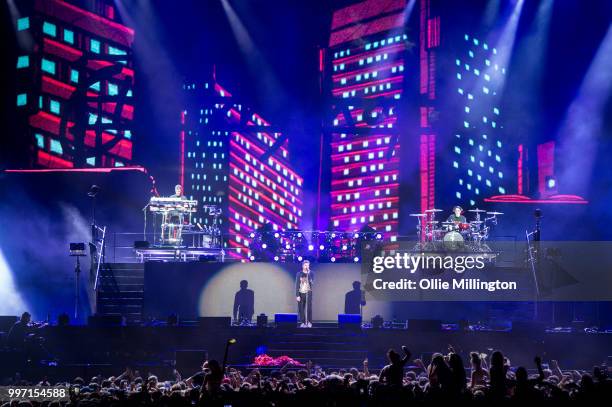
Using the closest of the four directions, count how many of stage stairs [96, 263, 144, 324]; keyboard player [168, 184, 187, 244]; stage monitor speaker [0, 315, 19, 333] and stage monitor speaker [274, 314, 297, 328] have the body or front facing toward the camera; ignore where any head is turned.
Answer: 2

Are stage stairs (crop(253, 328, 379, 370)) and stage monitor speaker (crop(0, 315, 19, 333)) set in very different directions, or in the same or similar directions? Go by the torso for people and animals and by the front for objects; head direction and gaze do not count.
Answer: very different directions

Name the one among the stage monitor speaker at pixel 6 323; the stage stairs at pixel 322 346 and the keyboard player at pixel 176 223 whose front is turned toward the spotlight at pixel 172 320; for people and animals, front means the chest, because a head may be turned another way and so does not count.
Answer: the keyboard player

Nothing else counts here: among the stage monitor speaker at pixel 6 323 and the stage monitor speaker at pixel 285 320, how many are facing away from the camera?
2

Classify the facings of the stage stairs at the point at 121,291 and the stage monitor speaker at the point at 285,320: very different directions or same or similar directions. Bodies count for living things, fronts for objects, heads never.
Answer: very different directions

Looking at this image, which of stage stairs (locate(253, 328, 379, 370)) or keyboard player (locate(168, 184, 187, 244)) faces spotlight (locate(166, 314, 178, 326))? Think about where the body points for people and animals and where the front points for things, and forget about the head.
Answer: the keyboard player

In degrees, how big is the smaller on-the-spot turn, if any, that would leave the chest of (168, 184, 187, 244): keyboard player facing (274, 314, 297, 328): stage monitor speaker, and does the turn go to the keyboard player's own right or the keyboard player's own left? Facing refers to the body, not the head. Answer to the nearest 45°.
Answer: approximately 45° to the keyboard player's own left

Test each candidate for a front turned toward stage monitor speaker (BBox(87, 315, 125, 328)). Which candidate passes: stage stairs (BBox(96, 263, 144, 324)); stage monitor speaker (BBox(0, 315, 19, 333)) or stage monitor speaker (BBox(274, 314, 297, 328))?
the stage stairs

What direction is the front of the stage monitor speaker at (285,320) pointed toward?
away from the camera

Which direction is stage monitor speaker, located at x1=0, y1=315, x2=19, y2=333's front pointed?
away from the camera

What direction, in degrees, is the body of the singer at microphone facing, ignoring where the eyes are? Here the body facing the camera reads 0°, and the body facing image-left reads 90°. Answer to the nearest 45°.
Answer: approximately 0°

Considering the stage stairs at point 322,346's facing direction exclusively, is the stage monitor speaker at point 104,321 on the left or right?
on its right
